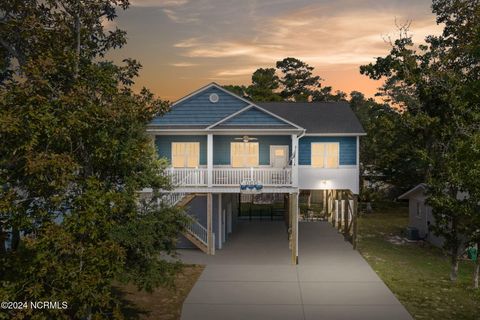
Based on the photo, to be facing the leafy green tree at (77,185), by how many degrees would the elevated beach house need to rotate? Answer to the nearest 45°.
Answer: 0° — it already faces it

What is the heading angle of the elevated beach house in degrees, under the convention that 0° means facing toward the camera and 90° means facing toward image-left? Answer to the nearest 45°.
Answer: approximately 0°

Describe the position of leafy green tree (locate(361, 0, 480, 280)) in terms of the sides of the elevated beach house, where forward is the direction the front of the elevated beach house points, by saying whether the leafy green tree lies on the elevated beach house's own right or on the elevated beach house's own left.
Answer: on the elevated beach house's own left
